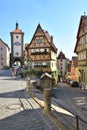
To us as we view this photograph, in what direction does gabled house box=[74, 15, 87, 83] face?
facing the viewer and to the left of the viewer
